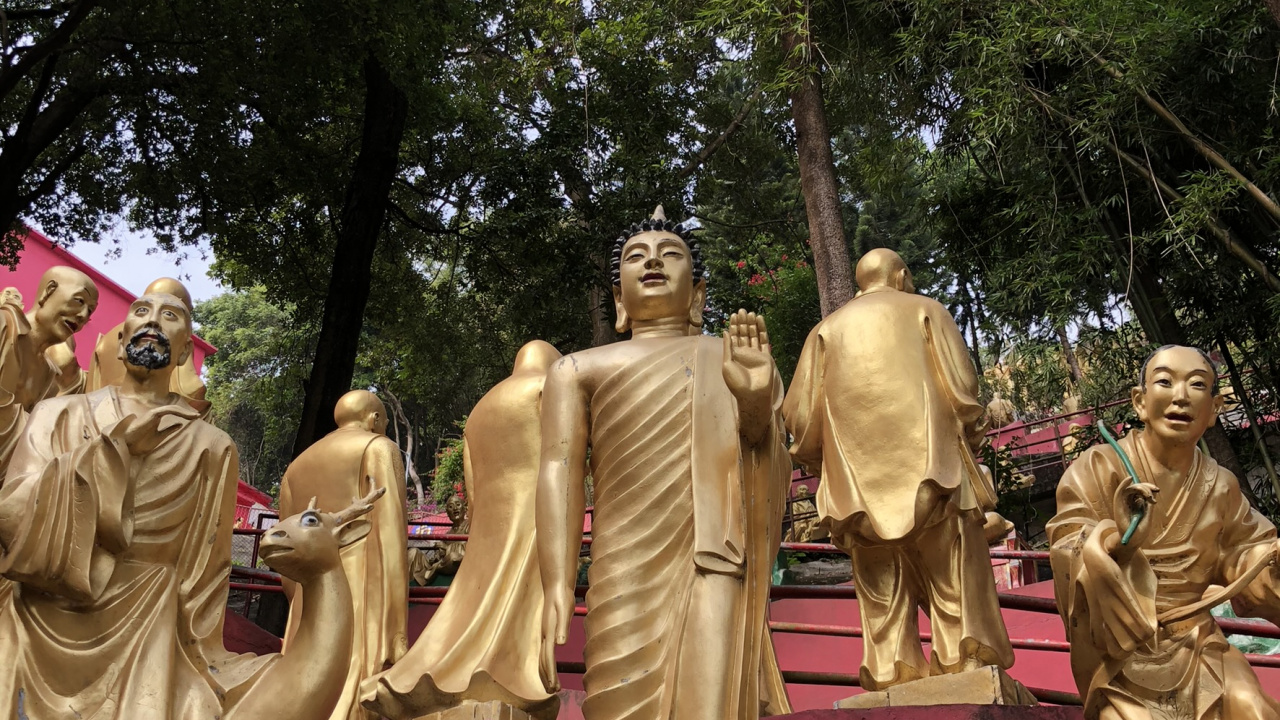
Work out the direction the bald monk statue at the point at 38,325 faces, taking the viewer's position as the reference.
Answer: facing the viewer and to the right of the viewer

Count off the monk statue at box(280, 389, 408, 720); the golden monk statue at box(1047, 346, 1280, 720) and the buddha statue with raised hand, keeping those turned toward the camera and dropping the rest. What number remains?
2

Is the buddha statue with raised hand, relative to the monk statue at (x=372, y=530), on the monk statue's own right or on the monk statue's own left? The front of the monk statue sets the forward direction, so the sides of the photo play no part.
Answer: on the monk statue's own right

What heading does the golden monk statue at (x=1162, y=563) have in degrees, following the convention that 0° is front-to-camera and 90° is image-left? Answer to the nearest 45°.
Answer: approximately 0°

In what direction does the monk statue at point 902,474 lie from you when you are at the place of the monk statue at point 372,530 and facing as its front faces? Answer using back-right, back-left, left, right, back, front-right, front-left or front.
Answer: right

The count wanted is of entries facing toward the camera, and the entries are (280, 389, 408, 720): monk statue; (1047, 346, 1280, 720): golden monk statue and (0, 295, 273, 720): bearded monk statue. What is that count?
2

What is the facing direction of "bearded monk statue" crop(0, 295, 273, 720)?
toward the camera

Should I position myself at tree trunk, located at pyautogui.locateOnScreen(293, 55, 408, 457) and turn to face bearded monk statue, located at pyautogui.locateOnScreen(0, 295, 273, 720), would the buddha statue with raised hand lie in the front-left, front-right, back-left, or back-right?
front-left

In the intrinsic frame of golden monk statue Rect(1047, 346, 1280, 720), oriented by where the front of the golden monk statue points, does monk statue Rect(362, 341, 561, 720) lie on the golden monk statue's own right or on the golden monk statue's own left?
on the golden monk statue's own right

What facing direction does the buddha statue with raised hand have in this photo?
toward the camera

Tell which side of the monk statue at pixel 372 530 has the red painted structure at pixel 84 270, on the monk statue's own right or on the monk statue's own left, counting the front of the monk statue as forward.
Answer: on the monk statue's own left

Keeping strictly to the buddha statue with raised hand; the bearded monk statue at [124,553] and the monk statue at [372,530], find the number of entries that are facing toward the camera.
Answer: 2
